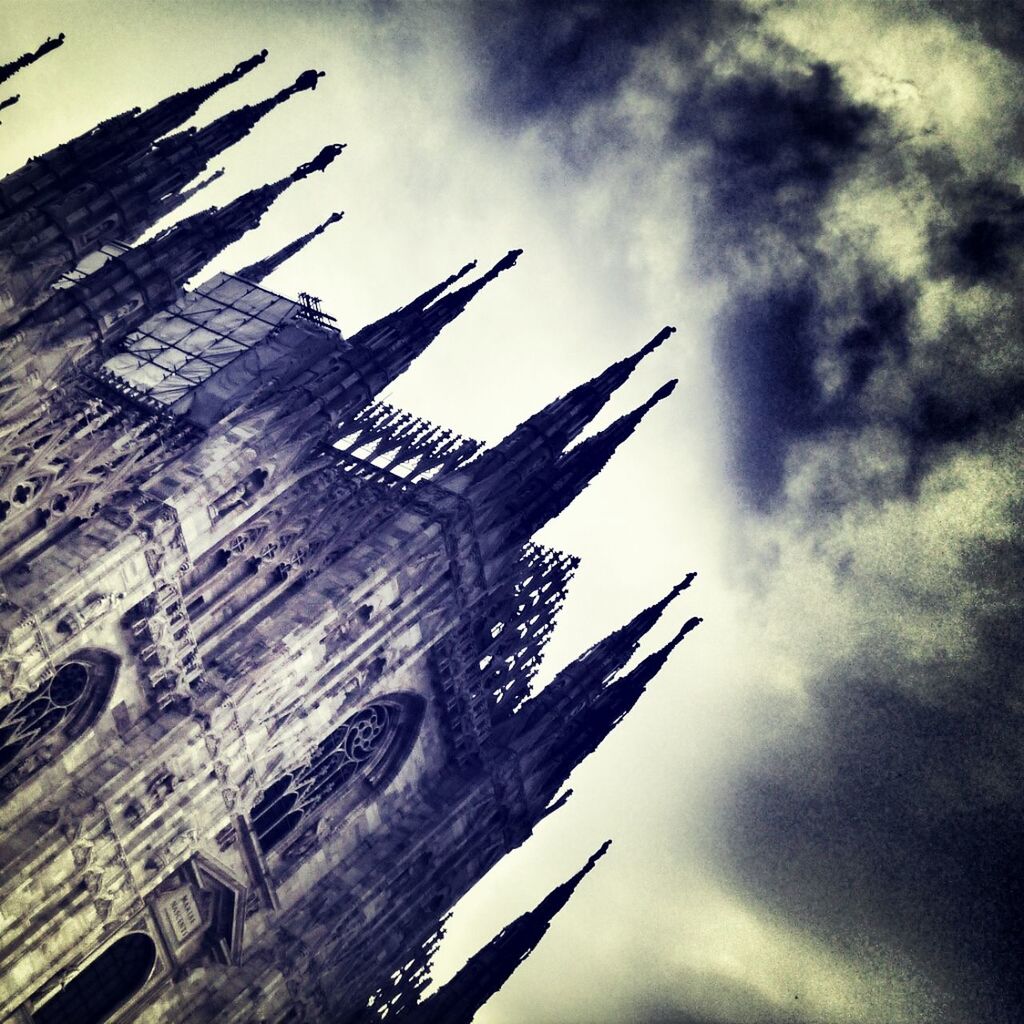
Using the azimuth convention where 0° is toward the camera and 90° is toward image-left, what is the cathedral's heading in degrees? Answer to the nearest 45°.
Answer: approximately 0°
